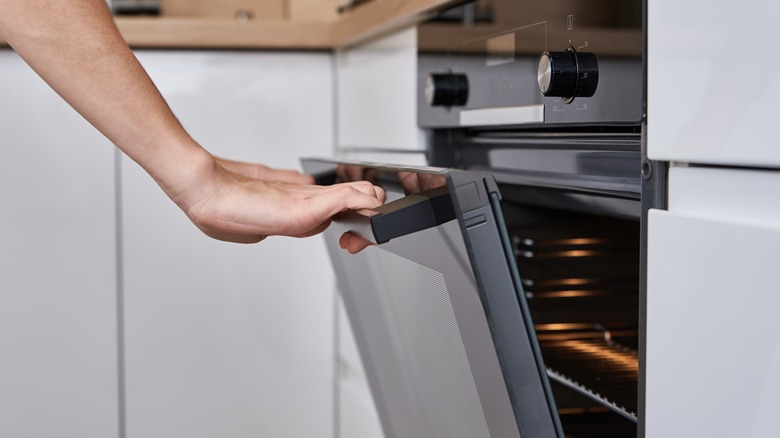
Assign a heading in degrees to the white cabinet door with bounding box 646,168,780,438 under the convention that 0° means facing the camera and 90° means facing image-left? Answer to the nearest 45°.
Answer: approximately 45°

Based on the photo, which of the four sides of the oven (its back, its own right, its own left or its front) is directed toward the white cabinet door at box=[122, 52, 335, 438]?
right

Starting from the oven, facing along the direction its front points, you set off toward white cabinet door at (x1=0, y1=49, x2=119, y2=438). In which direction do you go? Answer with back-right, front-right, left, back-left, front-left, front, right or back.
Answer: right

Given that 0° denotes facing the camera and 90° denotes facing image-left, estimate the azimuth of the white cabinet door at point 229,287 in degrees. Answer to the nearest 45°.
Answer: approximately 0°

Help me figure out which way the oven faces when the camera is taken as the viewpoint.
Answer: facing the viewer and to the left of the viewer

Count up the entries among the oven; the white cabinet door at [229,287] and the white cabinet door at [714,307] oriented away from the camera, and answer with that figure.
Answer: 0

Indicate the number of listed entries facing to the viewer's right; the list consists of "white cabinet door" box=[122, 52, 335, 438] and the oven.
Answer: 0
